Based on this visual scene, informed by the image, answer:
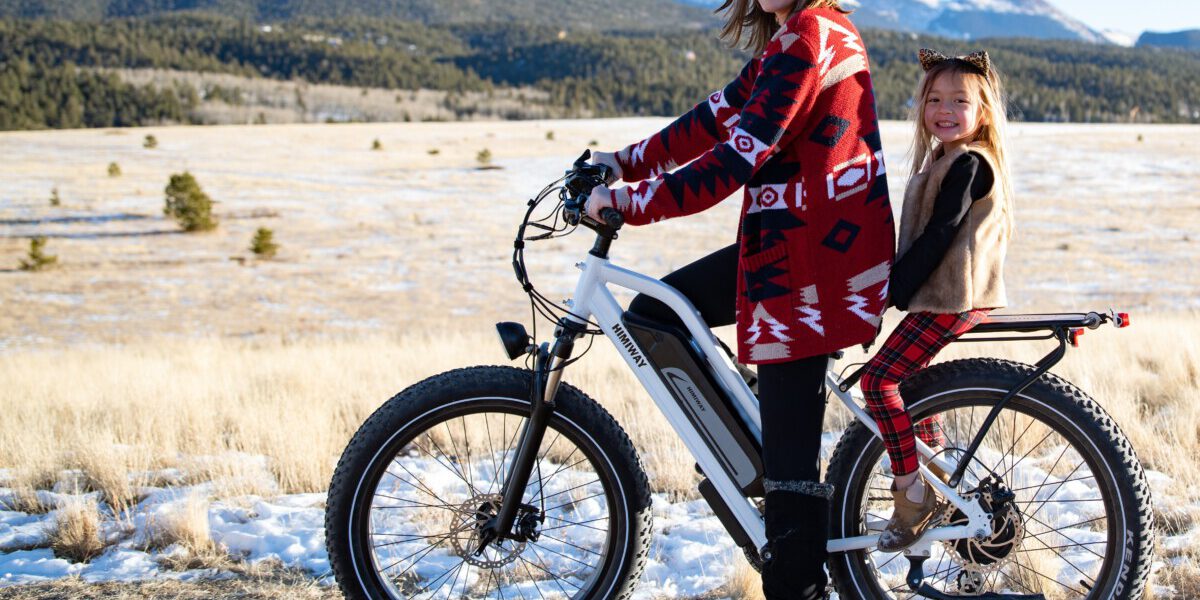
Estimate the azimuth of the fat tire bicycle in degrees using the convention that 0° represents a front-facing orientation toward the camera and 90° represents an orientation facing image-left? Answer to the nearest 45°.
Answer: approximately 90°

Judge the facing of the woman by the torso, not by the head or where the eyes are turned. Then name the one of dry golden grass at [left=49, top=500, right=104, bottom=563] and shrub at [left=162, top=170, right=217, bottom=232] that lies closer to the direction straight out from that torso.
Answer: the dry golden grass

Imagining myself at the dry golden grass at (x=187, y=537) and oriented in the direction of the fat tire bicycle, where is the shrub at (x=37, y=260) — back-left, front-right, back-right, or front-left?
back-left

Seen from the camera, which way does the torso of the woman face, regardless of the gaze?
to the viewer's left

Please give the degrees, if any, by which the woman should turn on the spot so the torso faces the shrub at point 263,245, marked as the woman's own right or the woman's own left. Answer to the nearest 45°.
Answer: approximately 45° to the woman's own right

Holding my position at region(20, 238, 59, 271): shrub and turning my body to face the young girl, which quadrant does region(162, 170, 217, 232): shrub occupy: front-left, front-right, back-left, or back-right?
back-left

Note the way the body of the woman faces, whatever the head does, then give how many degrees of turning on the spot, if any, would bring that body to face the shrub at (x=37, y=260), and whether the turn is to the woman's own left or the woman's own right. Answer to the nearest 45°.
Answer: approximately 45° to the woman's own right

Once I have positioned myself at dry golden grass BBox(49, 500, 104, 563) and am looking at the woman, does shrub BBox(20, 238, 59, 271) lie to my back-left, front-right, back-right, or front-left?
back-left

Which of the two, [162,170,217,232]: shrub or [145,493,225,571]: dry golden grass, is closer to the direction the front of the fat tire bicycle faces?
the dry golden grass

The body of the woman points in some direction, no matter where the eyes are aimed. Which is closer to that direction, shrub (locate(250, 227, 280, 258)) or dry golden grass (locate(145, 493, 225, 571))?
the dry golden grass

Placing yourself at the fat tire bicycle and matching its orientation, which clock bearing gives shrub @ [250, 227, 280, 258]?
The shrub is roughly at 2 o'clock from the fat tire bicycle.

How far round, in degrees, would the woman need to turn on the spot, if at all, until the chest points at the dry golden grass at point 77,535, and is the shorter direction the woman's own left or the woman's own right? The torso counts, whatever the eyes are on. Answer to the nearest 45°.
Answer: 0° — they already face it

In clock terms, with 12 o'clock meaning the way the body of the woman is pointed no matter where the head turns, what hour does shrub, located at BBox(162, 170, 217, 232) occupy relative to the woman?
The shrub is roughly at 2 o'clock from the woman.
